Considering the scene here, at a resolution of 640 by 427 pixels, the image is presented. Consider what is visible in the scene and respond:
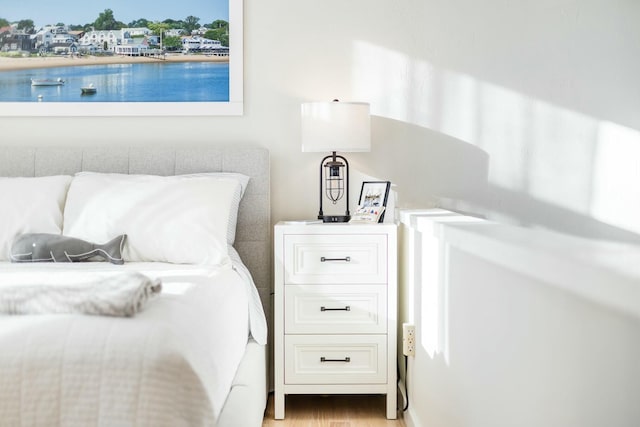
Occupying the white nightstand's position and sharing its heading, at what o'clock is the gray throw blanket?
The gray throw blanket is roughly at 1 o'clock from the white nightstand.

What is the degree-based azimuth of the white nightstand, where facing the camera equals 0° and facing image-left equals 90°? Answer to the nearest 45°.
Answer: approximately 0°

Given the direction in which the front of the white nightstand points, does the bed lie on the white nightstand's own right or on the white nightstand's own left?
on the white nightstand's own right

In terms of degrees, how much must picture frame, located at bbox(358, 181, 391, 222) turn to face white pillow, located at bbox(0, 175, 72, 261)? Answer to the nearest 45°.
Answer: approximately 45° to its right

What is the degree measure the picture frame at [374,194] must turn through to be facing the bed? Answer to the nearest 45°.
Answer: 0° — it already faces it

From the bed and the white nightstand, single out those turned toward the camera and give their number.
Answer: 2

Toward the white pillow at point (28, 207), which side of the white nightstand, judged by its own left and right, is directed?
right

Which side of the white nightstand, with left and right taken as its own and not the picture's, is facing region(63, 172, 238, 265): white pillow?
right

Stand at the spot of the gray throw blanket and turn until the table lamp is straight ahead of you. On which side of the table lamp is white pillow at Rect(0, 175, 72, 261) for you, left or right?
left
